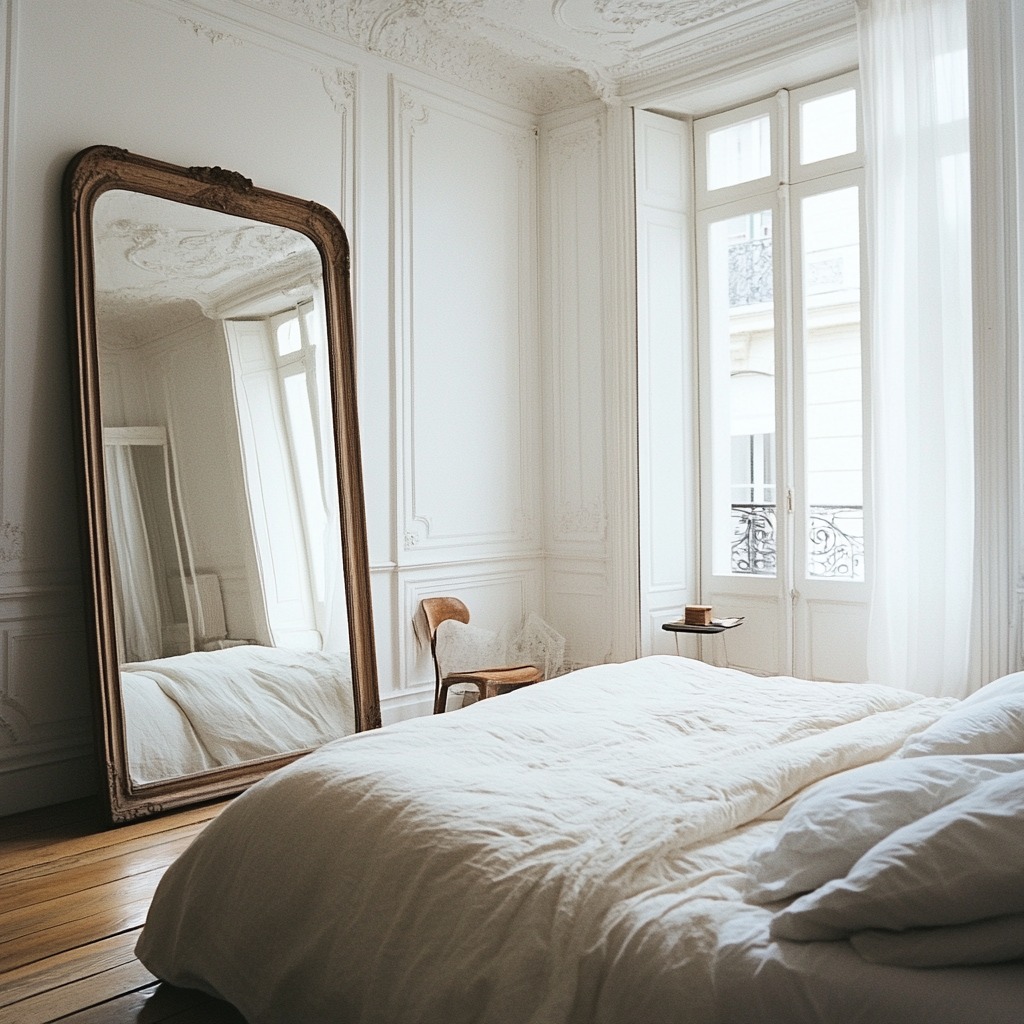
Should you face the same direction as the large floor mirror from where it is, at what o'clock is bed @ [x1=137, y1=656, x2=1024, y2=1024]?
The bed is roughly at 1 o'clock from the large floor mirror.

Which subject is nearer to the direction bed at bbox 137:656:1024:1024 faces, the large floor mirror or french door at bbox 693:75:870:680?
the large floor mirror

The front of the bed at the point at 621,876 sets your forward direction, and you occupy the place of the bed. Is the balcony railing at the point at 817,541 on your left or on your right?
on your right

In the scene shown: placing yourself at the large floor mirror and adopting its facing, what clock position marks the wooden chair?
The wooden chair is roughly at 10 o'clock from the large floor mirror.

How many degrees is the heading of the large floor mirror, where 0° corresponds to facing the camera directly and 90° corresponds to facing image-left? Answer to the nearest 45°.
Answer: approximately 315°

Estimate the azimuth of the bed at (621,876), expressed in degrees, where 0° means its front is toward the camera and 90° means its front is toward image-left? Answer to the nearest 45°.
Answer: approximately 135°

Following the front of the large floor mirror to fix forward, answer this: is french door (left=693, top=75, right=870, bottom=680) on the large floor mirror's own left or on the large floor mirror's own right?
on the large floor mirror's own left

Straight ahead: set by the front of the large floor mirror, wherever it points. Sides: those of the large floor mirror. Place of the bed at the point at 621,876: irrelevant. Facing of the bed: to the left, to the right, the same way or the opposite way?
the opposite way

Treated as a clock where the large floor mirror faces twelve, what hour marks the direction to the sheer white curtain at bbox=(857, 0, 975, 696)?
The sheer white curtain is roughly at 11 o'clock from the large floor mirror.
